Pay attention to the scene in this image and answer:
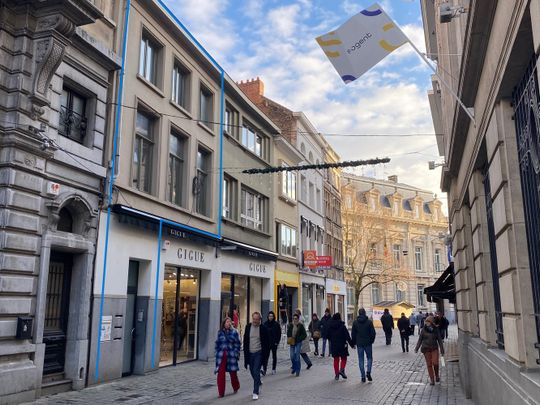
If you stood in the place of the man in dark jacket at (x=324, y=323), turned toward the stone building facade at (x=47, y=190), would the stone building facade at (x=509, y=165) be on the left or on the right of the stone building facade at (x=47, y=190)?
left

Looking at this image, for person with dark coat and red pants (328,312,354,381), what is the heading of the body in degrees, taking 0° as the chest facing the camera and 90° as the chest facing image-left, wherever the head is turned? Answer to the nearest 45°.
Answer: approximately 180°

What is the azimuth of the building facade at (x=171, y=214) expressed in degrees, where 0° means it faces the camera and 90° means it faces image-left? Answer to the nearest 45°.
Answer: approximately 315°

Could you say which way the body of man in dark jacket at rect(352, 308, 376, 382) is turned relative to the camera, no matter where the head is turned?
away from the camera

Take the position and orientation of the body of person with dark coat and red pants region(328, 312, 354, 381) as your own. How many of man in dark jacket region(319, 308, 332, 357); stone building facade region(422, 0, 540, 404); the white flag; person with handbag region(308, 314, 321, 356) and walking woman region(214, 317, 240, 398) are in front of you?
2

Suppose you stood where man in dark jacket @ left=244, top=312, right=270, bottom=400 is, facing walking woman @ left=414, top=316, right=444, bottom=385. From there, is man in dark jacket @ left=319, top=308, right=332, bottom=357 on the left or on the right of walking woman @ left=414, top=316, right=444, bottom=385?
left

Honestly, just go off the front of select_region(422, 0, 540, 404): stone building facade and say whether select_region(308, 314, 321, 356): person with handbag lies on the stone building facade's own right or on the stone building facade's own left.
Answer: on the stone building facade's own right
